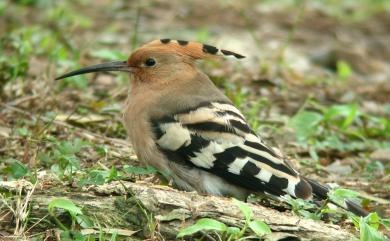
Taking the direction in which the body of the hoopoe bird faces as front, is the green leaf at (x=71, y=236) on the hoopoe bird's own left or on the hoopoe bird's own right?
on the hoopoe bird's own left

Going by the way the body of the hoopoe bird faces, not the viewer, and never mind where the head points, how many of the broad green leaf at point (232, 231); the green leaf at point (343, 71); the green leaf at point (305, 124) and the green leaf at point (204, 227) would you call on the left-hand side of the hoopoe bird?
2

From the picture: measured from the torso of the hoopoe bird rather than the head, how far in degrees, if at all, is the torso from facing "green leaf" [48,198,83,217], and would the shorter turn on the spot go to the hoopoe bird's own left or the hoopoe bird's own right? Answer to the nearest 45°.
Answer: approximately 45° to the hoopoe bird's own left

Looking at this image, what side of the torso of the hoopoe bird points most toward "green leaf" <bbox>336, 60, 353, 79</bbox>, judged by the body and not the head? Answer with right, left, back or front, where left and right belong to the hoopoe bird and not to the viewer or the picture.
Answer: right

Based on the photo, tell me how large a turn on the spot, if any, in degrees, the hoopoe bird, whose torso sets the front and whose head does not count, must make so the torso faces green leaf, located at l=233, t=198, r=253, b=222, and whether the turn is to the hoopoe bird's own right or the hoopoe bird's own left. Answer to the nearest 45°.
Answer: approximately 90° to the hoopoe bird's own left

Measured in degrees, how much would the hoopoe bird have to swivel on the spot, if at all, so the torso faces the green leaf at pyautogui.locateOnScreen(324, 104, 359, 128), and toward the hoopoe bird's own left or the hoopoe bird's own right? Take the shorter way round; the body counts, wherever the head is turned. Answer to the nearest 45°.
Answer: approximately 135° to the hoopoe bird's own right

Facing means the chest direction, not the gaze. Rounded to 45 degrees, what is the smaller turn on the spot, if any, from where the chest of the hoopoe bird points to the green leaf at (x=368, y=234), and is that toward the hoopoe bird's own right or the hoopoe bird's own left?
approximately 135° to the hoopoe bird's own left

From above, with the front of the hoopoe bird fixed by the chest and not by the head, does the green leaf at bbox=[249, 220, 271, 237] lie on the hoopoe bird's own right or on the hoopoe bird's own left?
on the hoopoe bird's own left

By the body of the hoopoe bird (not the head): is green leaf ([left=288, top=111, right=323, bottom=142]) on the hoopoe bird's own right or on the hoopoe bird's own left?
on the hoopoe bird's own right

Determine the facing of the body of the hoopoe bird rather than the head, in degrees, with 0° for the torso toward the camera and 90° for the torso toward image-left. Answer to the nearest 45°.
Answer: approximately 90°
